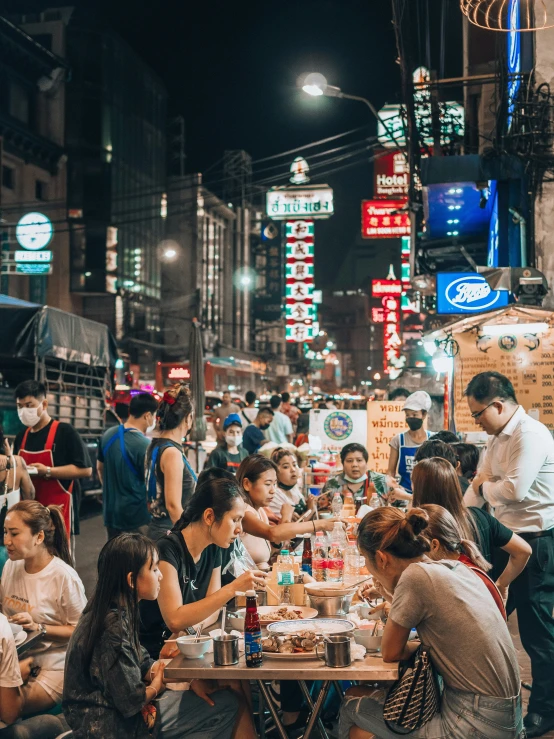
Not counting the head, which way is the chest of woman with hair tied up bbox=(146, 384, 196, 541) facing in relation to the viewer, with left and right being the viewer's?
facing away from the viewer and to the right of the viewer

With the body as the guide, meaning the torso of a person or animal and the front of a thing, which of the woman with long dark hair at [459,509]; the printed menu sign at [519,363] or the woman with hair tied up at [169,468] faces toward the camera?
the printed menu sign

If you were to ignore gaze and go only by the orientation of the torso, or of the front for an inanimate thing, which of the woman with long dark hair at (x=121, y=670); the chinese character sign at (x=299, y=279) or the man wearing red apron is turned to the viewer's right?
the woman with long dark hair

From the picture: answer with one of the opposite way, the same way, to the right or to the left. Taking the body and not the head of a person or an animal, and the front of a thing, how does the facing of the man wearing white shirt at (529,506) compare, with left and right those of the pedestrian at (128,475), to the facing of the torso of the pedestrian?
to the left

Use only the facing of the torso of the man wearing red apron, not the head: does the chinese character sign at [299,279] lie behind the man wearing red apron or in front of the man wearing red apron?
behind

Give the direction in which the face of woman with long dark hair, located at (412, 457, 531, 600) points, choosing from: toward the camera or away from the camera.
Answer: away from the camera

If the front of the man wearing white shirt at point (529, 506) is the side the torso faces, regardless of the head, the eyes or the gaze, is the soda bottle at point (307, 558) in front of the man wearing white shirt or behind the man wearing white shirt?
in front

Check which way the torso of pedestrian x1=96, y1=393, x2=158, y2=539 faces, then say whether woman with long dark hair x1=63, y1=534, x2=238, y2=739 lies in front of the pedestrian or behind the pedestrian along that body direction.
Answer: behind

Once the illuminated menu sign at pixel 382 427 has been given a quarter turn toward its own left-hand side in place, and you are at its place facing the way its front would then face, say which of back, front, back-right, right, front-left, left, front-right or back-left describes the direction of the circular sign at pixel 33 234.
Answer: back-left

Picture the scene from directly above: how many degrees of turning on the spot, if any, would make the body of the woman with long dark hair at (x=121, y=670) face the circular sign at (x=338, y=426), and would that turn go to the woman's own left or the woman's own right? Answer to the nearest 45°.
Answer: approximately 90° to the woman's own left

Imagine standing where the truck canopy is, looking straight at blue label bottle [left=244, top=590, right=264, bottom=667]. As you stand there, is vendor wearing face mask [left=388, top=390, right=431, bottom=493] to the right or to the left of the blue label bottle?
left

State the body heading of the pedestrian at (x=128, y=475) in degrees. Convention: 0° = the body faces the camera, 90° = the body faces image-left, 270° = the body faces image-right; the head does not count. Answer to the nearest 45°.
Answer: approximately 225°

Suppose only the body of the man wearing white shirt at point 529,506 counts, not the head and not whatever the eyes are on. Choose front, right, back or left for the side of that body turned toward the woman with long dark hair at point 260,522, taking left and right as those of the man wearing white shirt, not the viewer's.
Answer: front

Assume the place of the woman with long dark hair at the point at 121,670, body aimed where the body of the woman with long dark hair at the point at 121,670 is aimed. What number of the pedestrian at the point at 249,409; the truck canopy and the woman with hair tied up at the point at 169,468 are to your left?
3
